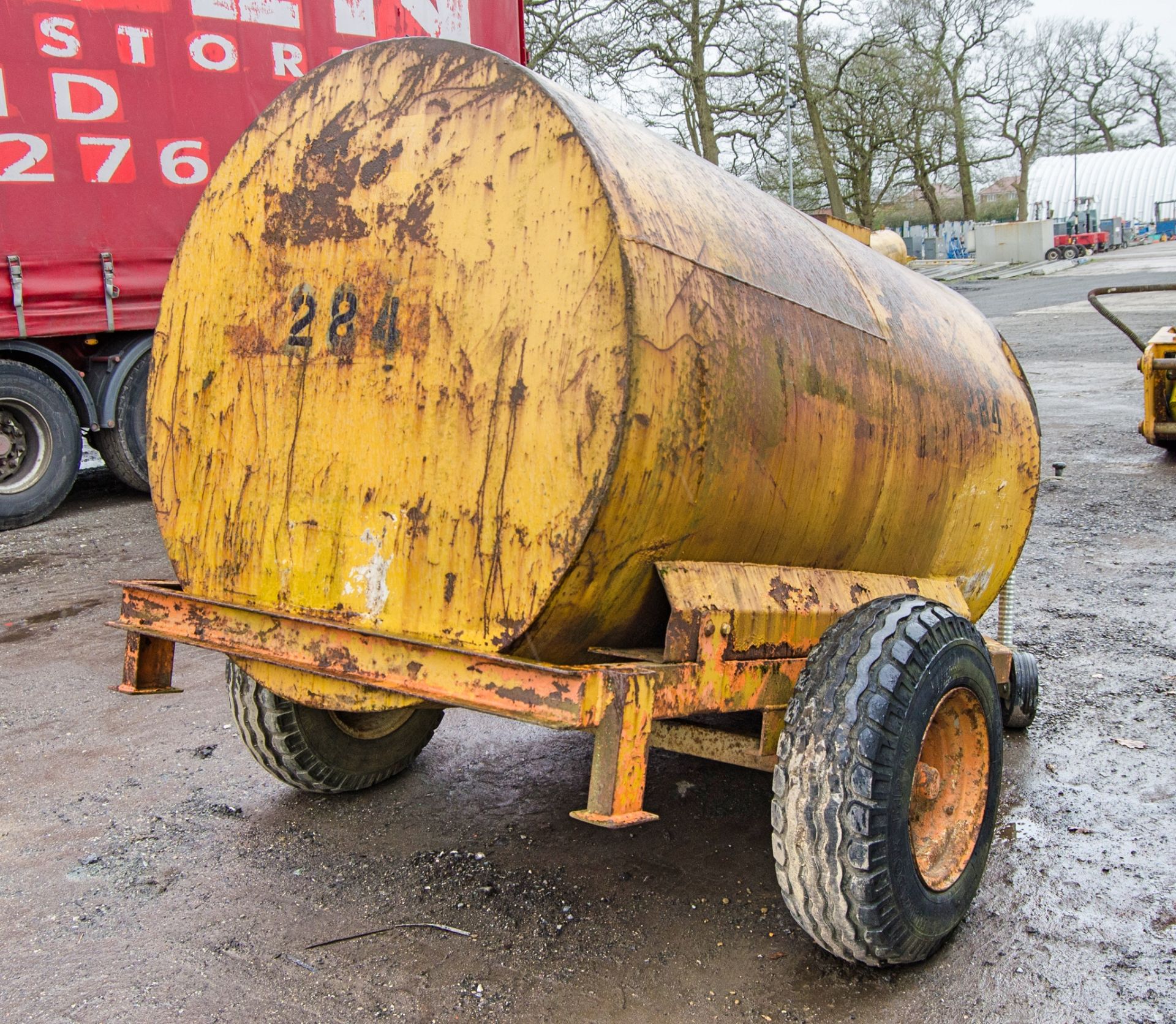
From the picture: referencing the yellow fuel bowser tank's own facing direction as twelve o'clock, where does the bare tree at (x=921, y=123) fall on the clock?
The bare tree is roughly at 11 o'clock from the yellow fuel bowser tank.

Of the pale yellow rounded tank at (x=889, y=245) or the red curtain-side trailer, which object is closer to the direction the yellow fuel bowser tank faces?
the pale yellow rounded tank

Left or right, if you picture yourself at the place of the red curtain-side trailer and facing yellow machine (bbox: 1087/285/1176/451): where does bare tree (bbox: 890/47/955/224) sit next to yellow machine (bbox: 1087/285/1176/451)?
left

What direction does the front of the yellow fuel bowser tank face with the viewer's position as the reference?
facing away from the viewer and to the right of the viewer

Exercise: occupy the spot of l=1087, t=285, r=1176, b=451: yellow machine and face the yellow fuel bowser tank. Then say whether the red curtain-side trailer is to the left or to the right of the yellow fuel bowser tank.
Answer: right

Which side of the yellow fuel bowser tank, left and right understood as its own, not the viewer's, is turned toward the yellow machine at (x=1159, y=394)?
front

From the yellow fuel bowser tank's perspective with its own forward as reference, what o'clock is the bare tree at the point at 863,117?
The bare tree is roughly at 11 o'clock from the yellow fuel bowser tank.

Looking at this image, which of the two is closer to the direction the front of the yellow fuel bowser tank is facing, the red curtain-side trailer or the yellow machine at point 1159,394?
the yellow machine

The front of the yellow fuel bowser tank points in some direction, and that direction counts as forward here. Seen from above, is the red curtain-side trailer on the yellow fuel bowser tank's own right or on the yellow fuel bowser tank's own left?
on the yellow fuel bowser tank's own left
